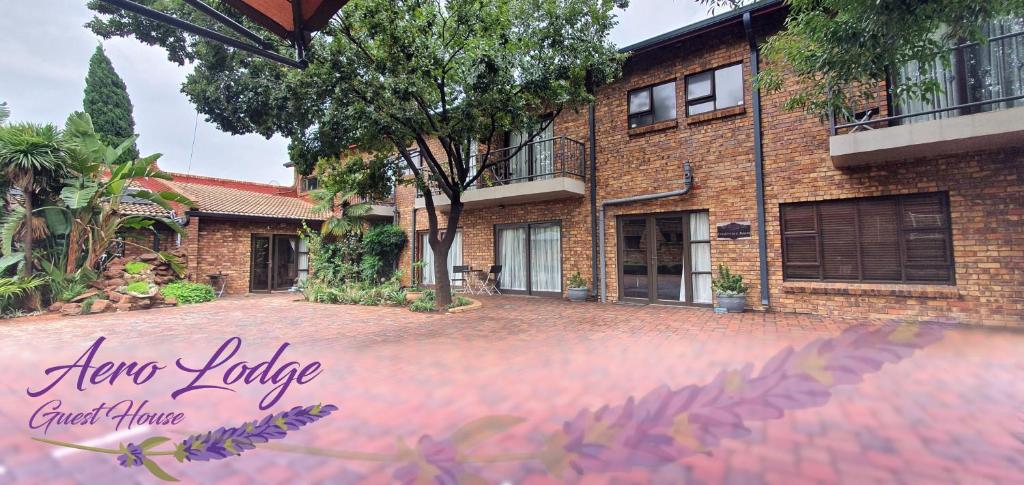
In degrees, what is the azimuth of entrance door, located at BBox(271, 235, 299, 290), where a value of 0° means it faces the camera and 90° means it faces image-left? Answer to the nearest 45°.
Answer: approximately 0°

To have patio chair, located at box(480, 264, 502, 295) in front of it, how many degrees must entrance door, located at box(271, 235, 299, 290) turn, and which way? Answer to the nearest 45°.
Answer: approximately 45° to its left

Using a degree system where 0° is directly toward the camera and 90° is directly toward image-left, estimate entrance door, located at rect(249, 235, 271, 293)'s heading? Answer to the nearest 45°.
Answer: approximately 0°

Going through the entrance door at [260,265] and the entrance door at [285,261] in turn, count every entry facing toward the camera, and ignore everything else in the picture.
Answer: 2

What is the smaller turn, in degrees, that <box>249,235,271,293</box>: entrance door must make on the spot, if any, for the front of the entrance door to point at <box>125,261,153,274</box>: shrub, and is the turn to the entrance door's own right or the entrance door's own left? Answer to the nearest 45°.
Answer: approximately 45° to the entrance door's own right

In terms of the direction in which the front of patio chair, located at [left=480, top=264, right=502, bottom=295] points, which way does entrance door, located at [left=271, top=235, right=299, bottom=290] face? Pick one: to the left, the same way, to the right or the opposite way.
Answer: to the left

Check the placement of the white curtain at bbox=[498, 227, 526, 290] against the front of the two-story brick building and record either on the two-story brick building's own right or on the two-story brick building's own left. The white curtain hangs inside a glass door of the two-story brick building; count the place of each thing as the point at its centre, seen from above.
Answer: on the two-story brick building's own right
